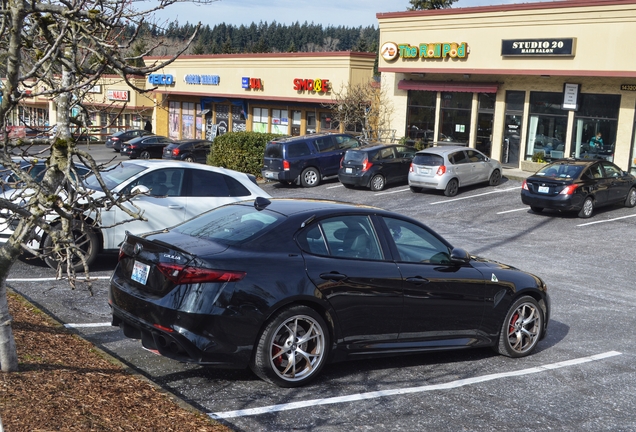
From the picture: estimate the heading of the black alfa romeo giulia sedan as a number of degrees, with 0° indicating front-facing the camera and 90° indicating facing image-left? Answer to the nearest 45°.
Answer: approximately 225°

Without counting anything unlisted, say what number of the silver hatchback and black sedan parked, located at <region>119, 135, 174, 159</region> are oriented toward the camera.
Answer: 0

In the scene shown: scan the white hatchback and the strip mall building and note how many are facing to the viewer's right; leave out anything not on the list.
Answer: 0

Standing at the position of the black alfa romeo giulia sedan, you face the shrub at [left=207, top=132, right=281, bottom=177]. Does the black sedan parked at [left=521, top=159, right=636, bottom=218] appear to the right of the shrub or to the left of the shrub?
right

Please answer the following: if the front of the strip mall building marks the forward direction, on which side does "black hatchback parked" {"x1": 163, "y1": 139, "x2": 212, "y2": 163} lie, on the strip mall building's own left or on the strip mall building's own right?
on the strip mall building's own right

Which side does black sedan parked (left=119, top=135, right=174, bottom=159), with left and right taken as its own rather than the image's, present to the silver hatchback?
right

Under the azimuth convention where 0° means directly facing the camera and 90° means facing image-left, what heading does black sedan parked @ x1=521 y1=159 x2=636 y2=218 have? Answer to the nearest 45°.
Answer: approximately 225°

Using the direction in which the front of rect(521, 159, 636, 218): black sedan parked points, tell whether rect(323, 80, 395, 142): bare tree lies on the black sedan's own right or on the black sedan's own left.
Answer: on the black sedan's own left
